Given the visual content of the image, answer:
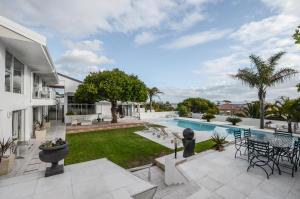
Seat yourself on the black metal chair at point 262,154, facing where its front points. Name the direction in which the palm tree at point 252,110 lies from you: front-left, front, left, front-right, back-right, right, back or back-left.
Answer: front-left

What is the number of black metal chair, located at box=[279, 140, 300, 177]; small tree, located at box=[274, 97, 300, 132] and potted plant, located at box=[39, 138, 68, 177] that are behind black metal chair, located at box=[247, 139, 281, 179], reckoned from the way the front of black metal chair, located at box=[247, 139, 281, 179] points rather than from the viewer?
1

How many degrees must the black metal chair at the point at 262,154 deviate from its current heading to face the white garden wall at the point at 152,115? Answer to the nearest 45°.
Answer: approximately 90° to its left

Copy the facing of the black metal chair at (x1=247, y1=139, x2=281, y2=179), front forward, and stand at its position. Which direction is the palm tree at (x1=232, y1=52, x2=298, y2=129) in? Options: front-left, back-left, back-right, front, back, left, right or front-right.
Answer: front-left

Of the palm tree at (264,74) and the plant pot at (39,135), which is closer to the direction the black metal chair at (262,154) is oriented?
the palm tree

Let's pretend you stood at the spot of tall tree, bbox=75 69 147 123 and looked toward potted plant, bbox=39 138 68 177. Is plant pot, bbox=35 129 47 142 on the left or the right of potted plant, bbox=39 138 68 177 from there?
right

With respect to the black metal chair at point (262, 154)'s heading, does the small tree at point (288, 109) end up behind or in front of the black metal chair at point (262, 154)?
in front

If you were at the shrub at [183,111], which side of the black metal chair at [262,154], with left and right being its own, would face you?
left

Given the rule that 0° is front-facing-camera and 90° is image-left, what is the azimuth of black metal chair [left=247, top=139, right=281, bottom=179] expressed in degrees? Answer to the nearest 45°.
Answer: approximately 225°

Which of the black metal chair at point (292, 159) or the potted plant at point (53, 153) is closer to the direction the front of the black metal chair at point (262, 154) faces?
the black metal chair

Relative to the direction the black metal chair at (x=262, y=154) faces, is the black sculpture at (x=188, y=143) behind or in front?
behind

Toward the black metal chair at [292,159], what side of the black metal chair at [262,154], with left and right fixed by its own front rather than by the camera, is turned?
right

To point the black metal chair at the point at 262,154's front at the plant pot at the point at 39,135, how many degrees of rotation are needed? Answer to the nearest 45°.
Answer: approximately 135° to its left

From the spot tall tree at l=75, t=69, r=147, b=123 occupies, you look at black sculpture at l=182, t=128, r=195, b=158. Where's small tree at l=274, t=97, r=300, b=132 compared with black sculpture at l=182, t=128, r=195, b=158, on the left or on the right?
left
